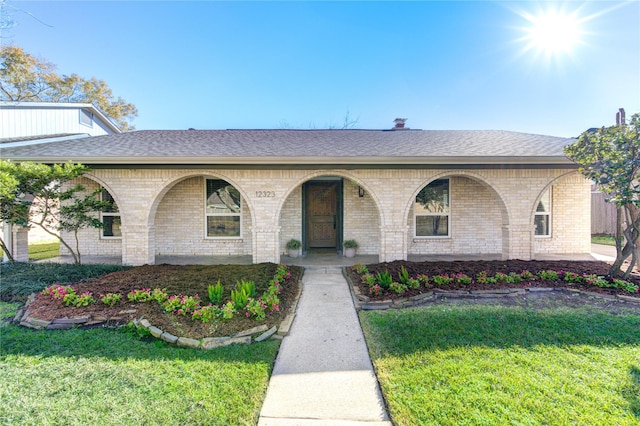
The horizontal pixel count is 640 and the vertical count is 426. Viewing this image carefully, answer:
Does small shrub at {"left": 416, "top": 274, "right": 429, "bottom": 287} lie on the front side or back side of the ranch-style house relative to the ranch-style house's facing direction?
on the front side

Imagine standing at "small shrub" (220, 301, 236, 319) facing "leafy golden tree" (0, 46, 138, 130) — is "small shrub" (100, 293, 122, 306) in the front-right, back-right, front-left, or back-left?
front-left

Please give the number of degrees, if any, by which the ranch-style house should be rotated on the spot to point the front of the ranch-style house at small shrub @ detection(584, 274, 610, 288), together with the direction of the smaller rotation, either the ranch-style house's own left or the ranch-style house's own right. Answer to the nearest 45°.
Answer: approximately 45° to the ranch-style house's own left

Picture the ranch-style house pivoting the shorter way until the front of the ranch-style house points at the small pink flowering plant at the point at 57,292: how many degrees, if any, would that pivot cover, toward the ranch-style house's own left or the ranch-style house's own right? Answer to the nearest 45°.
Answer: approximately 45° to the ranch-style house's own right

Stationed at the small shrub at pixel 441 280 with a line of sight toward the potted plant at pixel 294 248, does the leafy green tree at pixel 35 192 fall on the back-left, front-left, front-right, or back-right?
front-left

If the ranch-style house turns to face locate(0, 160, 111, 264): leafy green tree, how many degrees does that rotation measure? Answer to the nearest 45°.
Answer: approximately 90° to its right

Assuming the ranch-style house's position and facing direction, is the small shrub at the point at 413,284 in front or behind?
in front

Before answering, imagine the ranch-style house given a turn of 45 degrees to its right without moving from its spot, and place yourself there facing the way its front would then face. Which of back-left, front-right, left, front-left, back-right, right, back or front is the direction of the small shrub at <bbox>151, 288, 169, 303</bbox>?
front

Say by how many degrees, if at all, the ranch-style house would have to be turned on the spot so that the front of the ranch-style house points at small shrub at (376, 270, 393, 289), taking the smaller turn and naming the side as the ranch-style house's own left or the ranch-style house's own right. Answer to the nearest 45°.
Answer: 0° — it already faces it

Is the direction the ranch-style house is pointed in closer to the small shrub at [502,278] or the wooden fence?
the small shrub

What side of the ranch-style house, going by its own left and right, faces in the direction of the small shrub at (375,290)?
front

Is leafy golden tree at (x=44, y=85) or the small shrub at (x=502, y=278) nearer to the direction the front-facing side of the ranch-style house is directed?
the small shrub

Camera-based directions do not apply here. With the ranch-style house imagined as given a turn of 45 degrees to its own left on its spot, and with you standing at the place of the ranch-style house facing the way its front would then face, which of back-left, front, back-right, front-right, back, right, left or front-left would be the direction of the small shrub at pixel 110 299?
right

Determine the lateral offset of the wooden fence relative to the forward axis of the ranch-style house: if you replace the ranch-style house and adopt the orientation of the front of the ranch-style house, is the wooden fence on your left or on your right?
on your left

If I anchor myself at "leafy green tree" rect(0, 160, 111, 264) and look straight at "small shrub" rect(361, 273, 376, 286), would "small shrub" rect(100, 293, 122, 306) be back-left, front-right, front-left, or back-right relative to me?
front-right

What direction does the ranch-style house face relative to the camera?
toward the camera

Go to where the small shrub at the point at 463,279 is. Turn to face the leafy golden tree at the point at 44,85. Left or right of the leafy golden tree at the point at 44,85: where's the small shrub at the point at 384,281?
left

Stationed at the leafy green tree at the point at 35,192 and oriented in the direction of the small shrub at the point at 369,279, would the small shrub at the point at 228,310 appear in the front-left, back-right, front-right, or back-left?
front-right
